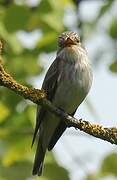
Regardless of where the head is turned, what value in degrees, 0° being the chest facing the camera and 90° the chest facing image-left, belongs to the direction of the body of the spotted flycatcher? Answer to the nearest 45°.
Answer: approximately 315°

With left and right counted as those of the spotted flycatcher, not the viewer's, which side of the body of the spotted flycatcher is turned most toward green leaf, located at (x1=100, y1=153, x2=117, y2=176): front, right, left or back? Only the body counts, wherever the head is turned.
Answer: left
